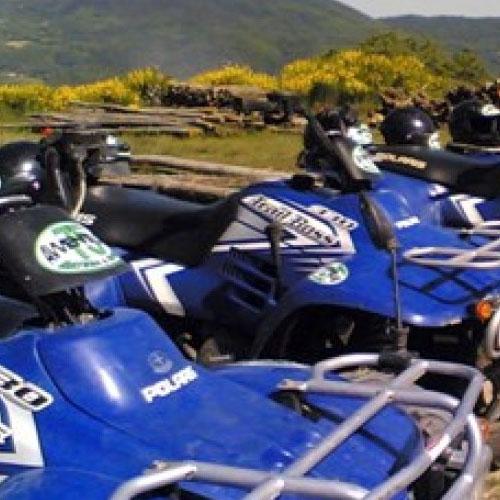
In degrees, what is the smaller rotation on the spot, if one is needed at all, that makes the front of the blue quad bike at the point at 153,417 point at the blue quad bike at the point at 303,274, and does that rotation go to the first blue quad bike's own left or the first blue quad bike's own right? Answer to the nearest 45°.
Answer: approximately 135° to the first blue quad bike's own left

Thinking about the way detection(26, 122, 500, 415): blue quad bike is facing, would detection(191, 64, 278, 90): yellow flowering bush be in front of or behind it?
behind

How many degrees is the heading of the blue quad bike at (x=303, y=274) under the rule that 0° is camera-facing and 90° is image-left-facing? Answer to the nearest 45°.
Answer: approximately 315°

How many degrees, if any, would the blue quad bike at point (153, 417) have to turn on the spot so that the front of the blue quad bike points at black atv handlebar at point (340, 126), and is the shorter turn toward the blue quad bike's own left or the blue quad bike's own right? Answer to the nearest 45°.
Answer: approximately 135° to the blue quad bike's own left

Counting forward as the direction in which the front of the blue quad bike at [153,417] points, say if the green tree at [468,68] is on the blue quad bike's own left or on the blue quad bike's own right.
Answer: on the blue quad bike's own left

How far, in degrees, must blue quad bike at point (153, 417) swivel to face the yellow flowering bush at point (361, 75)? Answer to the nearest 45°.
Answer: approximately 135° to its left

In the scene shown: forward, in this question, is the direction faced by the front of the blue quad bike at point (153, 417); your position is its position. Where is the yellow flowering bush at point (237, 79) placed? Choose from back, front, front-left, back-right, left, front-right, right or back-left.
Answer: back-left

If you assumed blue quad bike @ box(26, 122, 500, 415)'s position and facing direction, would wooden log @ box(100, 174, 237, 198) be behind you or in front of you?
behind

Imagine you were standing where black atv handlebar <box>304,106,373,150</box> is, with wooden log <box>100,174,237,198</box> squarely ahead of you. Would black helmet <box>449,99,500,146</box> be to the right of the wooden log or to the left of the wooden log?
right
